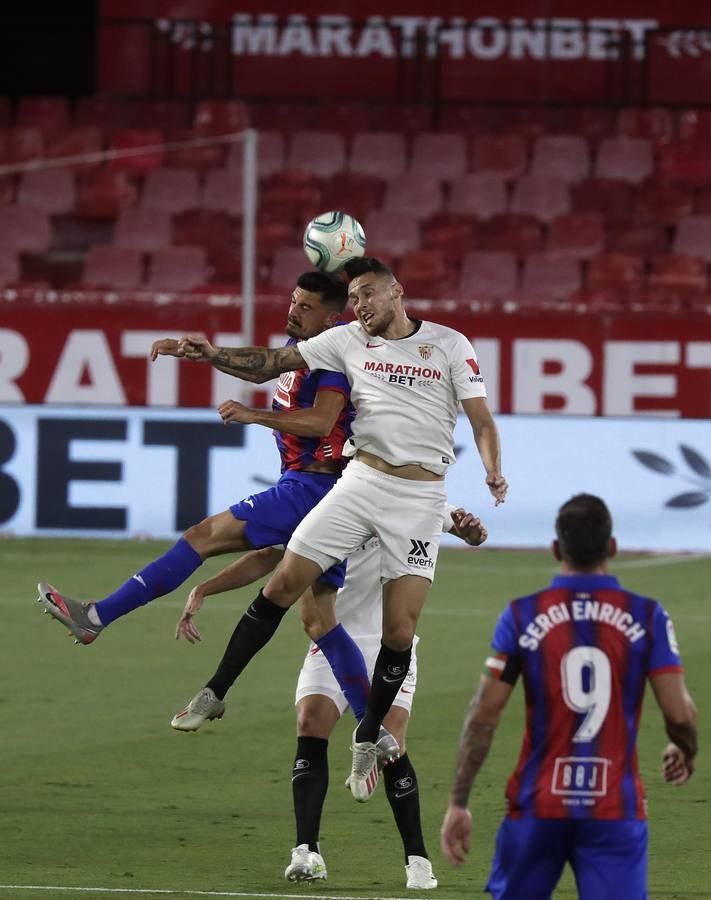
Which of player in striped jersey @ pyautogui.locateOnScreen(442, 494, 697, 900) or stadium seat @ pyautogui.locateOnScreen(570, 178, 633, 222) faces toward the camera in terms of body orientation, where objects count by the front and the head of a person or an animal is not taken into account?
the stadium seat

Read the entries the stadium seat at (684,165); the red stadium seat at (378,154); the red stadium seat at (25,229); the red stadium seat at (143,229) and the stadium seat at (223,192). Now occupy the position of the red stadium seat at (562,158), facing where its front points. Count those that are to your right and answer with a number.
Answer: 4

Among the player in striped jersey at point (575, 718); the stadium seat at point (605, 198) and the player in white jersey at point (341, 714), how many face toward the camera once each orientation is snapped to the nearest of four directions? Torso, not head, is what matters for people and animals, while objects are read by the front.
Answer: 2

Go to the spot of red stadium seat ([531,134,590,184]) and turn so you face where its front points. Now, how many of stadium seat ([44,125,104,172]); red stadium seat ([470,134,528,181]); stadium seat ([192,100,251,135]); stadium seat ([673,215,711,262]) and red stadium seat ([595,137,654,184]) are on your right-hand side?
3

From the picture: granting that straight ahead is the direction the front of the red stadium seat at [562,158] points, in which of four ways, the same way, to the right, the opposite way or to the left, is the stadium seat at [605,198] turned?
the same way

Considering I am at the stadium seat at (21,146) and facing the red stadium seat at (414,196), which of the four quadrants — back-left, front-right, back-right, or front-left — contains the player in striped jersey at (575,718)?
front-right

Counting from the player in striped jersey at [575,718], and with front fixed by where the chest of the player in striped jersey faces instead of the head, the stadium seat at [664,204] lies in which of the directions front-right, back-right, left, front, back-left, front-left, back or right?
front

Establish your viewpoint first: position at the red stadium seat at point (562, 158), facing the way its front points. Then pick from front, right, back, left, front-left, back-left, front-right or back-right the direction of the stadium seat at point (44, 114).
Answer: right

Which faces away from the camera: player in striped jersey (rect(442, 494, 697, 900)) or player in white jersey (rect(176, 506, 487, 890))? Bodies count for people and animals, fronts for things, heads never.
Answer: the player in striped jersey

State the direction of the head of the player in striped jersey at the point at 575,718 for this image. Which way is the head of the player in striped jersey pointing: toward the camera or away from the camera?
away from the camera

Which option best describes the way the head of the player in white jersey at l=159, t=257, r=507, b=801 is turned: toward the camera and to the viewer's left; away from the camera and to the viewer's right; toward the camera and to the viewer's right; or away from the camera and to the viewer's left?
toward the camera and to the viewer's left

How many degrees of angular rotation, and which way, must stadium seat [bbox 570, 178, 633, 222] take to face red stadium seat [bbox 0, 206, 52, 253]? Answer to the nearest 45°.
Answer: approximately 90° to its right

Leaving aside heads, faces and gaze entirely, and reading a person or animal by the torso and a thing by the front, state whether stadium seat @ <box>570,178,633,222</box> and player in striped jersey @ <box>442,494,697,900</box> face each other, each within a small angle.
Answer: yes

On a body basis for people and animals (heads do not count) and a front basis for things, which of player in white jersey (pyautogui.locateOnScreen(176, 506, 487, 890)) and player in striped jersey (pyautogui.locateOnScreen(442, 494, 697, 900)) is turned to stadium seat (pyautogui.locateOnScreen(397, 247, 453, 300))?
the player in striped jersey

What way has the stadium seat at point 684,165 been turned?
toward the camera

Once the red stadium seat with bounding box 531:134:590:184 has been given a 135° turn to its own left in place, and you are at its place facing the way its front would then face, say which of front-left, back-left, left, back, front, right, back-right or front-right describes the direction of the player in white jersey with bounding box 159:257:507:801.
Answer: back-right

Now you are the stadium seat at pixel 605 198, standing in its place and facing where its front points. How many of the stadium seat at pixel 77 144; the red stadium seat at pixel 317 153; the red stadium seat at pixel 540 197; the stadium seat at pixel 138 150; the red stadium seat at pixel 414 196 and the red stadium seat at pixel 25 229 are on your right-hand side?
6

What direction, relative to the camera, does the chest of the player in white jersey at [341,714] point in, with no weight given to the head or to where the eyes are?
toward the camera

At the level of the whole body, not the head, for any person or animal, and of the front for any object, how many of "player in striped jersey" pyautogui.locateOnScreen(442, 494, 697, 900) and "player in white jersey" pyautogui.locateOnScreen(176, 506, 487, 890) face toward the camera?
1

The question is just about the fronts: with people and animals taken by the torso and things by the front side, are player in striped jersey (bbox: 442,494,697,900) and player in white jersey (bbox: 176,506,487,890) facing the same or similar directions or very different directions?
very different directions

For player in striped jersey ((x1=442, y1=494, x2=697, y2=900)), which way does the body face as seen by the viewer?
away from the camera

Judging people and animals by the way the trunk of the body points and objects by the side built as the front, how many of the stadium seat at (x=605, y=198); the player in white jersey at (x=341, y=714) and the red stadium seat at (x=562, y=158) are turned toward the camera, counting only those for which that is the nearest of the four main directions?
3
